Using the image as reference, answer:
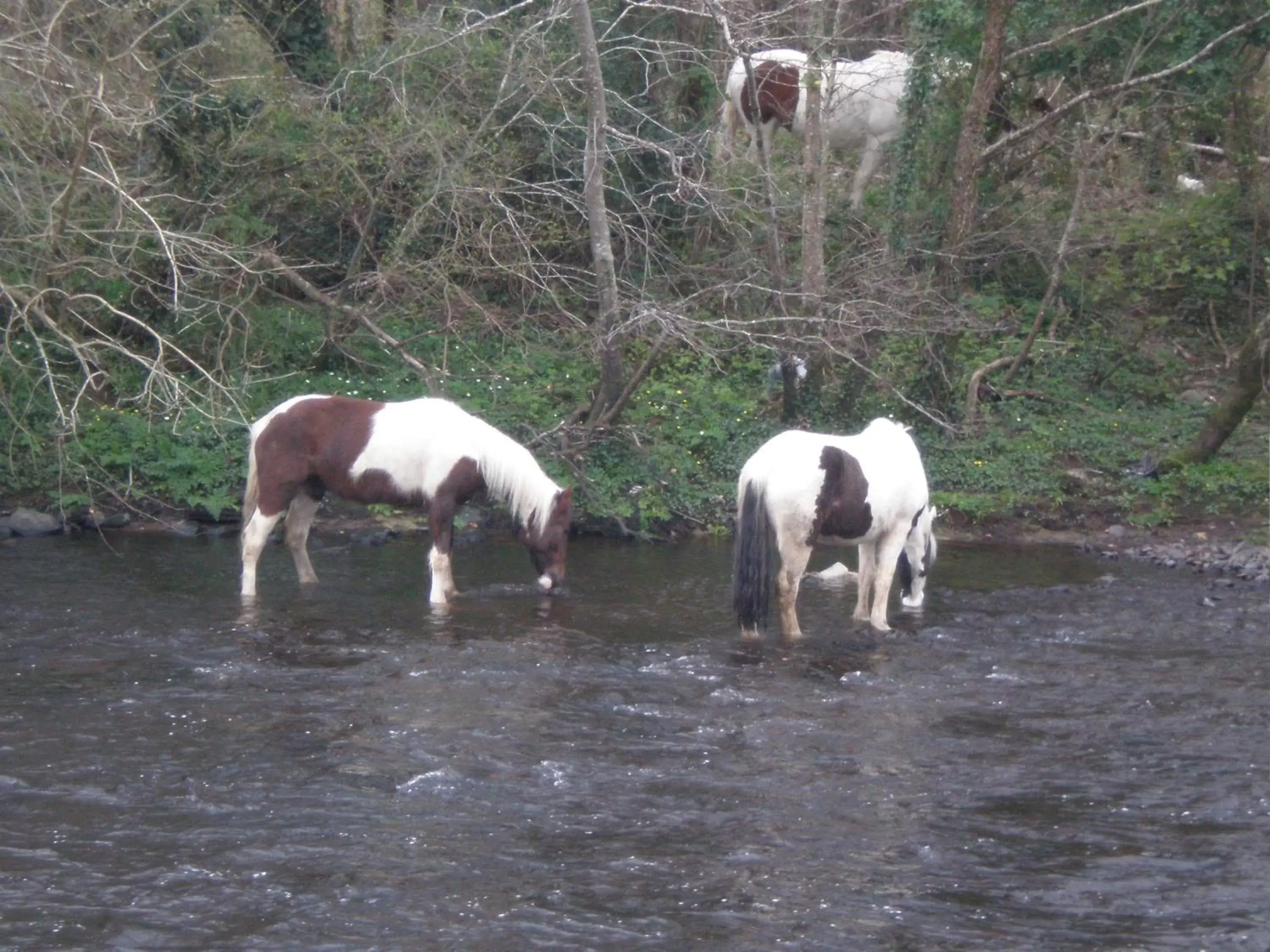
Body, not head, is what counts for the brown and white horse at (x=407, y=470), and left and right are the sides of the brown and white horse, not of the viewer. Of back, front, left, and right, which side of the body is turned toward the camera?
right

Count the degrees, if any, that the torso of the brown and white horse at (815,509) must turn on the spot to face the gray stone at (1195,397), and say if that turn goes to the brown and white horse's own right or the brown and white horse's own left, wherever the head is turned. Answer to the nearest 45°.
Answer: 0° — it already faces it

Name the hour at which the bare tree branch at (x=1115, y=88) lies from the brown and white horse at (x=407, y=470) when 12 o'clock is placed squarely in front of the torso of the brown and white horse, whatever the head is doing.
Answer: The bare tree branch is roughly at 11 o'clock from the brown and white horse.

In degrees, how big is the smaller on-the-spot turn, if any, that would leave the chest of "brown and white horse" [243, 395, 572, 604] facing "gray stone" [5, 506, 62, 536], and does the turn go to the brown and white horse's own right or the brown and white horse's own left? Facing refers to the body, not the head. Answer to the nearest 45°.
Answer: approximately 135° to the brown and white horse's own left

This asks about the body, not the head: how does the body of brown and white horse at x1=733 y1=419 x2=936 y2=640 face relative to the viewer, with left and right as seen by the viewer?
facing away from the viewer and to the right of the viewer
